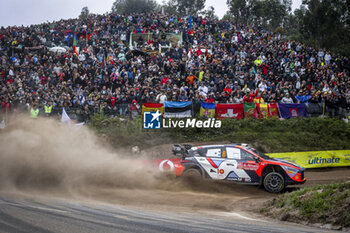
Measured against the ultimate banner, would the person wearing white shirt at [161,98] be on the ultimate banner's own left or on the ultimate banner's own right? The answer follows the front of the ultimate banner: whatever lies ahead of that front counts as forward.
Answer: on the ultimate banner's own right

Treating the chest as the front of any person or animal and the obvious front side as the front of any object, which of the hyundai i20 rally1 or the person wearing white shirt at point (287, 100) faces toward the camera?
the person wearing white shirt

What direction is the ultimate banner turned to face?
toward the camera

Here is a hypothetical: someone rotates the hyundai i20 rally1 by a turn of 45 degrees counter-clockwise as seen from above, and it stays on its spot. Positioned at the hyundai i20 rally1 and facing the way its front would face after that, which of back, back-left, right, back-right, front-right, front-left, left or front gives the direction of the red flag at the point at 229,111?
front-left

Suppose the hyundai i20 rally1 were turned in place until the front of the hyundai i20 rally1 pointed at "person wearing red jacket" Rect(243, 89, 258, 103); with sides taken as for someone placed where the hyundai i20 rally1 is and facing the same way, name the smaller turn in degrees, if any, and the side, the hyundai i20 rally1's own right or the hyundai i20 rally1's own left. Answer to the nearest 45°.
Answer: approximately 90° to the hyundai i20 rally1's own left

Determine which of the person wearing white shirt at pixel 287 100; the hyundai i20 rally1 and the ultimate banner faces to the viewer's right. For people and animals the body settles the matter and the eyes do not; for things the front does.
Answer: the hyundai i20 rally1

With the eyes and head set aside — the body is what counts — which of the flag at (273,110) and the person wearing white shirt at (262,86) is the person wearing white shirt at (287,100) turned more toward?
the flag

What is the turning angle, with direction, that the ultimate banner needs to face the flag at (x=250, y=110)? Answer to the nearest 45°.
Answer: approximately 135° to its right

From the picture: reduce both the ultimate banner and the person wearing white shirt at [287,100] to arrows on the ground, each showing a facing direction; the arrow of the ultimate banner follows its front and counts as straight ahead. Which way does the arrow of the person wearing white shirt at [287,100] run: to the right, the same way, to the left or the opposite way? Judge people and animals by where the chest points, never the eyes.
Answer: the same way

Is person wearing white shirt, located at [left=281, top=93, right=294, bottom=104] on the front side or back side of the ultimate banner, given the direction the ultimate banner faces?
on the back side

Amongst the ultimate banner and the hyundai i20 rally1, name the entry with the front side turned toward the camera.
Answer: the ultimate banner

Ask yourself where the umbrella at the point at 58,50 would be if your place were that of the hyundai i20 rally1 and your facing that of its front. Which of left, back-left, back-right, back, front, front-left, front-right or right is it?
back-left

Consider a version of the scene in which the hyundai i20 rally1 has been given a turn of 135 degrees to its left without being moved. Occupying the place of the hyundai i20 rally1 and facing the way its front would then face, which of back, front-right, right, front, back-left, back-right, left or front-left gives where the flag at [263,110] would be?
front-right

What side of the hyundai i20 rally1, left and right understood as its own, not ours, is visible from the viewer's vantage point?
right

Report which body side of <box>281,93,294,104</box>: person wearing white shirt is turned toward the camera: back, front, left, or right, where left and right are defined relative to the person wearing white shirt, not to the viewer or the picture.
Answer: front

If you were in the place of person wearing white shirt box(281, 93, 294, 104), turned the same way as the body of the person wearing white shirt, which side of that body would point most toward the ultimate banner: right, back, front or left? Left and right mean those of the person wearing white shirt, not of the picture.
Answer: front
